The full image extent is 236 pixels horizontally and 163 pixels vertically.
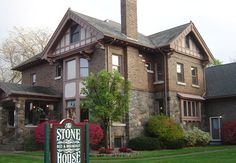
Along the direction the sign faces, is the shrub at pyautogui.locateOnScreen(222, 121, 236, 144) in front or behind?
behind

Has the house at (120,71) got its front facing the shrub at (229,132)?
no

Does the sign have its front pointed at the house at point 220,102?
no

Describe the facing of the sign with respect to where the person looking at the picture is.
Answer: facing the viewer

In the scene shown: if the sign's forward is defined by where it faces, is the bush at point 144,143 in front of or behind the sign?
behind

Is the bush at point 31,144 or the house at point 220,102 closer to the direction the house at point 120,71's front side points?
the bush

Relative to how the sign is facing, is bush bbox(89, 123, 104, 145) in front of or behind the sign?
behind

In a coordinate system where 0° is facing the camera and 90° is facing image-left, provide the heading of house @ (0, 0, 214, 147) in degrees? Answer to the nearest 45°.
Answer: approximately 45°

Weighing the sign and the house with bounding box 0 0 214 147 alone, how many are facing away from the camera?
0
